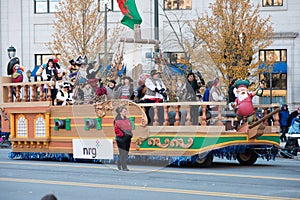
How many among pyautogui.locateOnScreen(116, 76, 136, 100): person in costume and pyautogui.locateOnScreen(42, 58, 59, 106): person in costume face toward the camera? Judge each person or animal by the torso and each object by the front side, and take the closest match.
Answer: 2

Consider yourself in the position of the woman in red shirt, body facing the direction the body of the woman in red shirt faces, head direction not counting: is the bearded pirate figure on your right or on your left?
on your left

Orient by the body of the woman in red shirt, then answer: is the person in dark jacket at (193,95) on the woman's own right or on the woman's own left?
on the woman's own left
